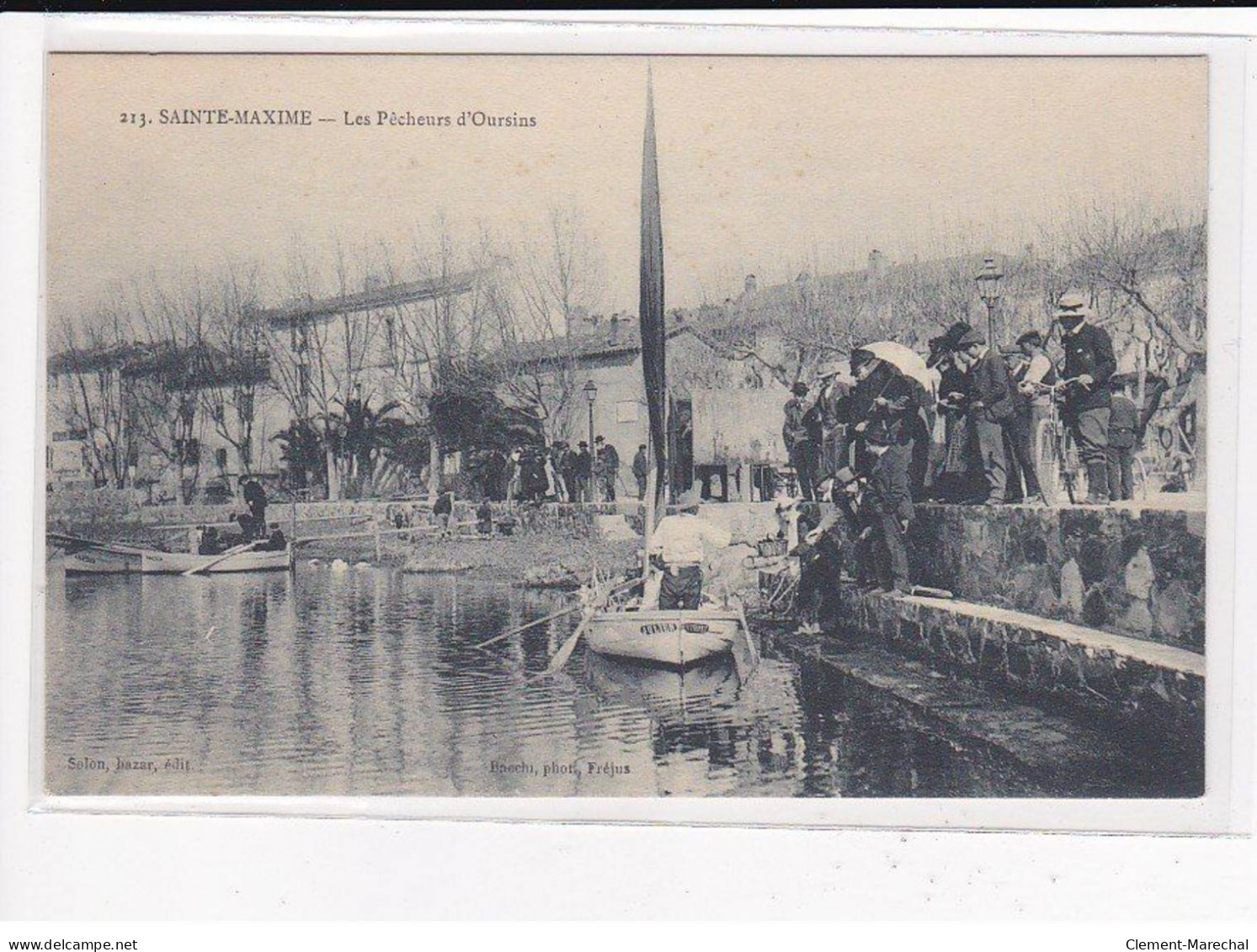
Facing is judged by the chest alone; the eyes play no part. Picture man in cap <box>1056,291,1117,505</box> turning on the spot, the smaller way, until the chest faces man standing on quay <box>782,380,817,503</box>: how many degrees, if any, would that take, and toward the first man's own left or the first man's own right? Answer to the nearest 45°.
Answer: approximately 45° to the first man's own right

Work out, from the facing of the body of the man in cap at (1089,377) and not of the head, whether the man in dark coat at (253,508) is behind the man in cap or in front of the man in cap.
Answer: in front

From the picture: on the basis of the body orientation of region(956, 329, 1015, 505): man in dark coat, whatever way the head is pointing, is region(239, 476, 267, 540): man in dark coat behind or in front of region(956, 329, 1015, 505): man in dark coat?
in front

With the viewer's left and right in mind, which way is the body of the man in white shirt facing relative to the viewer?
facing away from the viewer

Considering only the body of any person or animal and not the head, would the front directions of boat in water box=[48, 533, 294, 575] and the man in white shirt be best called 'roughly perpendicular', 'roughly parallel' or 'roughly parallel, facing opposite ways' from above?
roughly perpendicular

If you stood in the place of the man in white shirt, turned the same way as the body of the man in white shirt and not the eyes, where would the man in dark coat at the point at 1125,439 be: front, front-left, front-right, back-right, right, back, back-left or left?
right

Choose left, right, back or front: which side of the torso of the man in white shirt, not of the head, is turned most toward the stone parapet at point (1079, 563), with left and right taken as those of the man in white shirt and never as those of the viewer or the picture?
right

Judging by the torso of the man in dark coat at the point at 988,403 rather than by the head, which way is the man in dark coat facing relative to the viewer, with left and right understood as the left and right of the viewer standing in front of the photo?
facing to the left of the viewer

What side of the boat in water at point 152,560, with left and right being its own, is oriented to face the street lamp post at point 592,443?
back

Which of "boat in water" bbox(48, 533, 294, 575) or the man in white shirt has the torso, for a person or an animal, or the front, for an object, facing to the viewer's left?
the boat in water

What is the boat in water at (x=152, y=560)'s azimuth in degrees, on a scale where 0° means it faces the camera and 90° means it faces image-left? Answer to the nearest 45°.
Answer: approximately 90°
